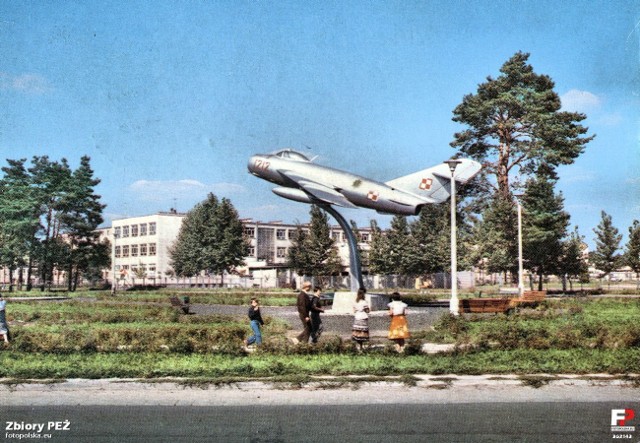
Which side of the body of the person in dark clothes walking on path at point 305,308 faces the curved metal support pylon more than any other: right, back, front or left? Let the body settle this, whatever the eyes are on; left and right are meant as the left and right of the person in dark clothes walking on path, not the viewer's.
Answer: left

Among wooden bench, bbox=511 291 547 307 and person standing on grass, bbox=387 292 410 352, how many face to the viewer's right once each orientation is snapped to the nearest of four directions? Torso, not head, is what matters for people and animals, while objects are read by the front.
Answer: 0

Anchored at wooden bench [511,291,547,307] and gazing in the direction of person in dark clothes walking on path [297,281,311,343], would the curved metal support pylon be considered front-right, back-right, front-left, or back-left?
front-right

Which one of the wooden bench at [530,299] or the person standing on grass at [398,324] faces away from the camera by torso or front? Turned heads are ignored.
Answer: the person standing on grass

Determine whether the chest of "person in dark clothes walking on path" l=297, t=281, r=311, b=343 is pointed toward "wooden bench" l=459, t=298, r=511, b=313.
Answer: no

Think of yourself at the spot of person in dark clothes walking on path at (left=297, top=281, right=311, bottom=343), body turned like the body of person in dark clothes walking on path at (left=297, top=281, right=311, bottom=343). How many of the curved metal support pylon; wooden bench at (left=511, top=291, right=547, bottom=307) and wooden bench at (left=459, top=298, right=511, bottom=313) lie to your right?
0

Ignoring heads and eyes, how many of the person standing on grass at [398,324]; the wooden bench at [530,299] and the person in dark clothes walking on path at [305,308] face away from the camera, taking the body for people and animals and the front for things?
1

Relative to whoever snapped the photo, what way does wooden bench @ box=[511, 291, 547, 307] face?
facing the viewer and to the left of the viewer

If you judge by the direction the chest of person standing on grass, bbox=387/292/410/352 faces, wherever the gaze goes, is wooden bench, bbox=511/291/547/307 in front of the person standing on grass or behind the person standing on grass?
in front

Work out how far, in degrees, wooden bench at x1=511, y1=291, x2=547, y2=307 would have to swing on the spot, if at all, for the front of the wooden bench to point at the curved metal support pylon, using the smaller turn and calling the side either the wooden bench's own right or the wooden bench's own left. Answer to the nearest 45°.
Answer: approximately 45° to the wooden bench's own right

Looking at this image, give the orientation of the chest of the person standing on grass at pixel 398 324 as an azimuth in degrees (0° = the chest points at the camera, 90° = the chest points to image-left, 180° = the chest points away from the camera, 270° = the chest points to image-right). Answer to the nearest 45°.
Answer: approximately 180°
